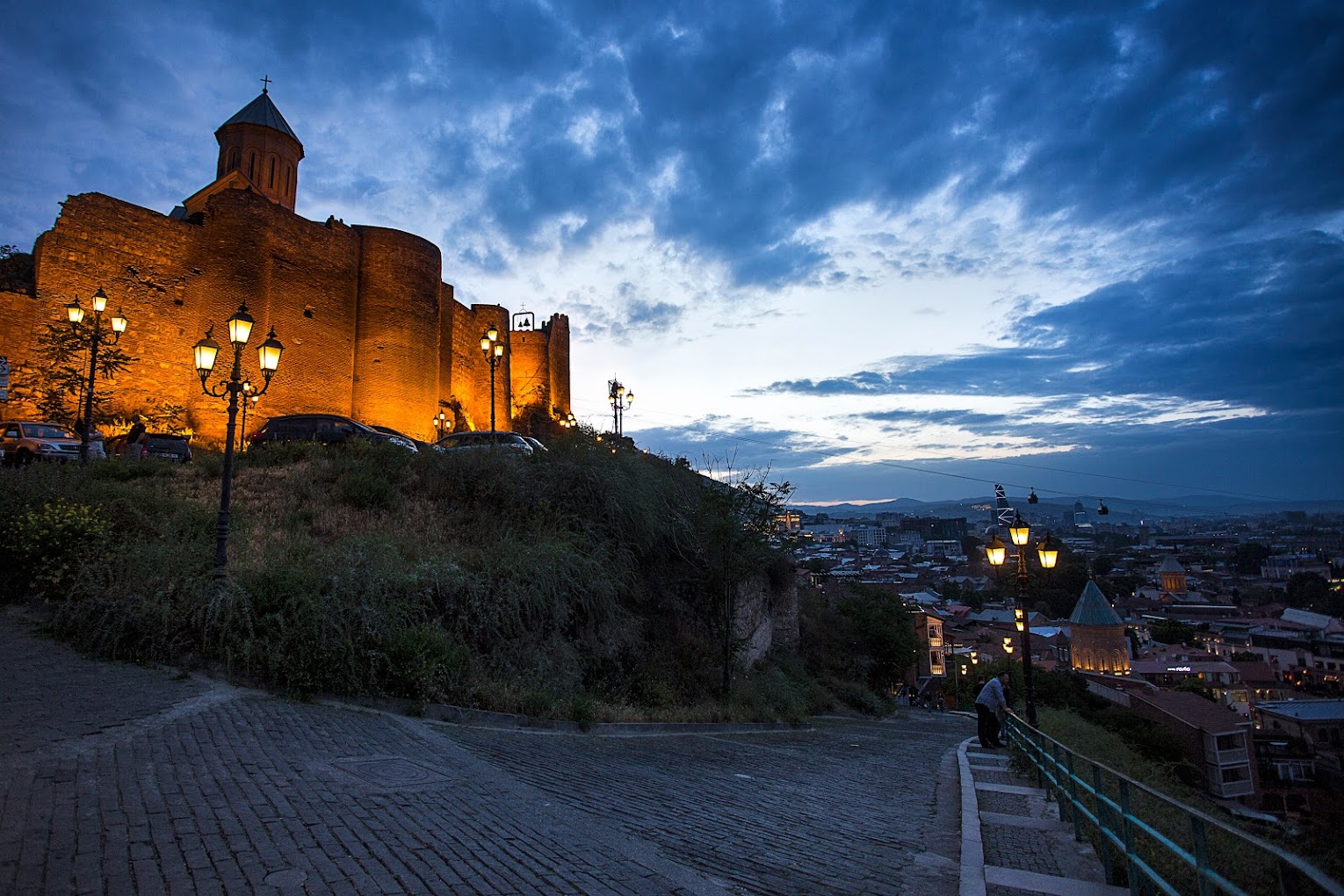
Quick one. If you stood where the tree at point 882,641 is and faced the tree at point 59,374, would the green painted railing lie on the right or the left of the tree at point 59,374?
left

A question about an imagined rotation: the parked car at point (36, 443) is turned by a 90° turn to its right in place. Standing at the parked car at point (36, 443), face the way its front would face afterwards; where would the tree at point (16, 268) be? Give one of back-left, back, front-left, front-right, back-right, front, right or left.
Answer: back-right

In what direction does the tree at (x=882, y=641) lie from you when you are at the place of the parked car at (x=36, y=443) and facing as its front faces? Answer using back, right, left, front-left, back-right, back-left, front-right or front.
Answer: front-left

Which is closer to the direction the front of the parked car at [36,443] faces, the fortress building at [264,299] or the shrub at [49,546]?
the shrub

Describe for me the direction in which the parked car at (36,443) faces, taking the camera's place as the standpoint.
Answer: facing the viewer and to the right of the viewer

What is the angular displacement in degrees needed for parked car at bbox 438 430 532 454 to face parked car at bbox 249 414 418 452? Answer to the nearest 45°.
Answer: approximately 135° to its left

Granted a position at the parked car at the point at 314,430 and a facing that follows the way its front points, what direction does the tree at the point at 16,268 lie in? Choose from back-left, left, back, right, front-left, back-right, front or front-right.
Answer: back-left

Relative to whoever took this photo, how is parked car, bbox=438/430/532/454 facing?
facing to the right of the viewer

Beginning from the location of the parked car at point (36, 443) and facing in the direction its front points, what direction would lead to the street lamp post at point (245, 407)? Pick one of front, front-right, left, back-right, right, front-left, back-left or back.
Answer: left

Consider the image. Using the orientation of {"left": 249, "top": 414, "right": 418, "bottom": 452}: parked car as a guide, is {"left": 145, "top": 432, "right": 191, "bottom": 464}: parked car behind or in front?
behind

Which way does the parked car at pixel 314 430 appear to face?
to the viewer's right

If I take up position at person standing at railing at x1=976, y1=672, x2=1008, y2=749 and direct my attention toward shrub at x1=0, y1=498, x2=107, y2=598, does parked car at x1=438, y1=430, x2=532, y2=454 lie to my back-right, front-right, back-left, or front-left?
front-right

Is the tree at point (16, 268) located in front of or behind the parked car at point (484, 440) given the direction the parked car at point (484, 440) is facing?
behind

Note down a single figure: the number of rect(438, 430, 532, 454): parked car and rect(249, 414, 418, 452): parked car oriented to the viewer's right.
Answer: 2
